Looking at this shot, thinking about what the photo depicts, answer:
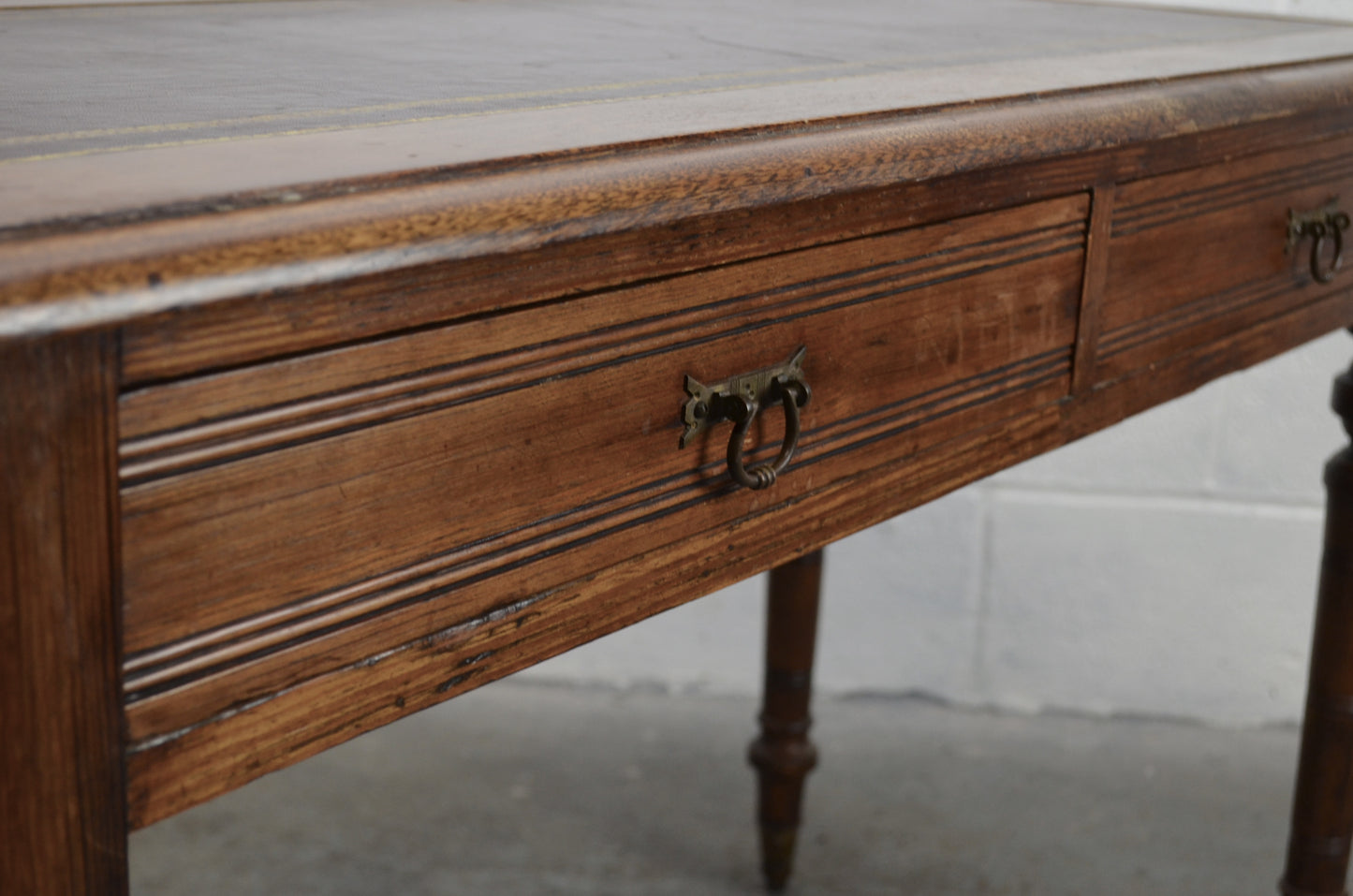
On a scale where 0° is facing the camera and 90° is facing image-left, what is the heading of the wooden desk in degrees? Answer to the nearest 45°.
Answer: approximately 315°
